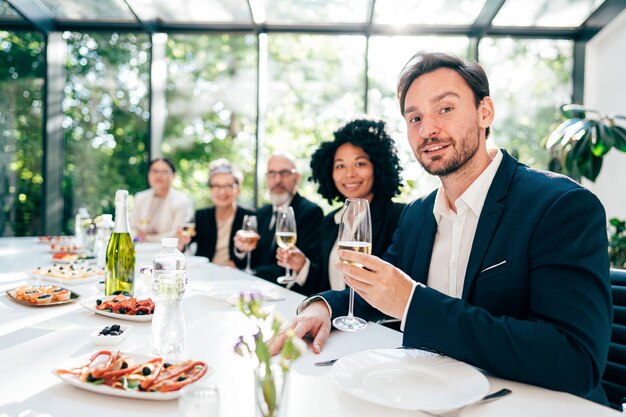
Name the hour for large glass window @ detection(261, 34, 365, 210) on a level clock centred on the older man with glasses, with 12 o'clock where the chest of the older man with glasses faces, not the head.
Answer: The large glass window is roughly at 5 o'clock from the older man with glasses.

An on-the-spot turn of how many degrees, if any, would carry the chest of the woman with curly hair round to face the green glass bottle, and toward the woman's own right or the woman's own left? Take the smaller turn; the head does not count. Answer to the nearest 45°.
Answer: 0° — they already face it

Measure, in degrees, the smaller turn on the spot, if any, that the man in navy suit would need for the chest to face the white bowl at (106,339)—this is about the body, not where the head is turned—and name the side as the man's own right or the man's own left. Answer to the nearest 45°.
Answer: approximately 45° to the man's own right

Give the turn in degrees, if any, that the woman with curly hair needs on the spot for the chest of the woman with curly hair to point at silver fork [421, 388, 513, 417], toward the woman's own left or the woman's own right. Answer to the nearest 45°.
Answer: approximately 45° to the woman's own left

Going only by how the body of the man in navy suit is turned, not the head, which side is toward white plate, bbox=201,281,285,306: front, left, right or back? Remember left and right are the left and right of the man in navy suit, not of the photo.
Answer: right

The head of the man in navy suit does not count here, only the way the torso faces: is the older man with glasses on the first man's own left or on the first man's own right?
on the first man's own right

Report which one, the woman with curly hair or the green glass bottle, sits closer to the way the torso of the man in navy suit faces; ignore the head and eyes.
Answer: the green glass bottle

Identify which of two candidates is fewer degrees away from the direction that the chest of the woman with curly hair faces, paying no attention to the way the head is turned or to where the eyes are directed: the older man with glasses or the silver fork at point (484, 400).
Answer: the silver fork

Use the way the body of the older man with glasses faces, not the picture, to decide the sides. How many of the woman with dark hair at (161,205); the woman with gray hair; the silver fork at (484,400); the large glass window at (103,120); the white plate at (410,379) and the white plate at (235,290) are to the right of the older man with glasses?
3
